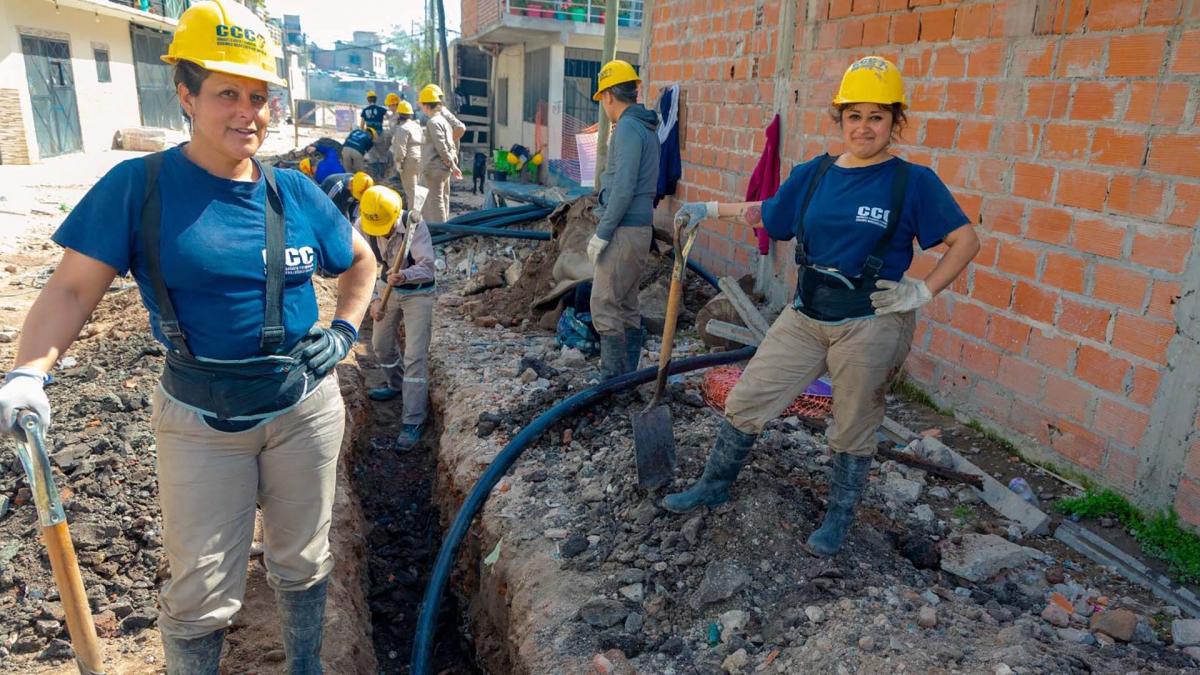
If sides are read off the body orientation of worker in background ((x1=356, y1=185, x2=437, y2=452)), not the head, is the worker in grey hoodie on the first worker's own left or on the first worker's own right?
on the first worker's own left

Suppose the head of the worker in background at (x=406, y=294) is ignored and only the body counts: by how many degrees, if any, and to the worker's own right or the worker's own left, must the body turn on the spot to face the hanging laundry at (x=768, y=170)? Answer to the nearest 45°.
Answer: approximately 135° to the worker's own left

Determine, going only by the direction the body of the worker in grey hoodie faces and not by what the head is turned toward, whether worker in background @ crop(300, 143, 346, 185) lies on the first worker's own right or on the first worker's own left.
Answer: on the first worker's own right

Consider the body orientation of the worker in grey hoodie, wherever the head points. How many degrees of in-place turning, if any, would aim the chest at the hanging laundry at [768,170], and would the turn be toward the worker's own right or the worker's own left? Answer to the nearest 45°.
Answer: approximately 135° to the worker's own right

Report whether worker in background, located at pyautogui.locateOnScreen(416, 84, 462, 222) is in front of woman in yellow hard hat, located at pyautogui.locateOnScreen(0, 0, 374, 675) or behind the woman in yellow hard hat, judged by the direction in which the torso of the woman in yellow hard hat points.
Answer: behind

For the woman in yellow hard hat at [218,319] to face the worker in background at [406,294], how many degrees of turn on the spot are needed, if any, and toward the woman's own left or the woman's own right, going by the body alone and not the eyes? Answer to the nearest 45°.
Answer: approximately 135° to the woman's own left

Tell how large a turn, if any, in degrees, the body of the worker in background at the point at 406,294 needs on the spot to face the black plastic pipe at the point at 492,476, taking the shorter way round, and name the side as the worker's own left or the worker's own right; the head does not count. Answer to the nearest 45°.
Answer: approximately 45° to the worker's own left

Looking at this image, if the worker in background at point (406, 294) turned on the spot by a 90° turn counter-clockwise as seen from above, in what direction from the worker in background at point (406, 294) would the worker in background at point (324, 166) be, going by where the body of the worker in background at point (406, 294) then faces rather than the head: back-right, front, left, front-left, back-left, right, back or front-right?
back-left

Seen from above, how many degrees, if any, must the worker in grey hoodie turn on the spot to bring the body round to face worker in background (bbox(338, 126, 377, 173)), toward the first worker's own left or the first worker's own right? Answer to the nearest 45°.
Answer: approximately 45° to the first worker's own right

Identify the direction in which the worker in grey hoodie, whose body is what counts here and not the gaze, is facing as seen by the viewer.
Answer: to the viewer's left

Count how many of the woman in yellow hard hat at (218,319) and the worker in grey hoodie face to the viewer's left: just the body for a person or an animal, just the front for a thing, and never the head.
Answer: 1
